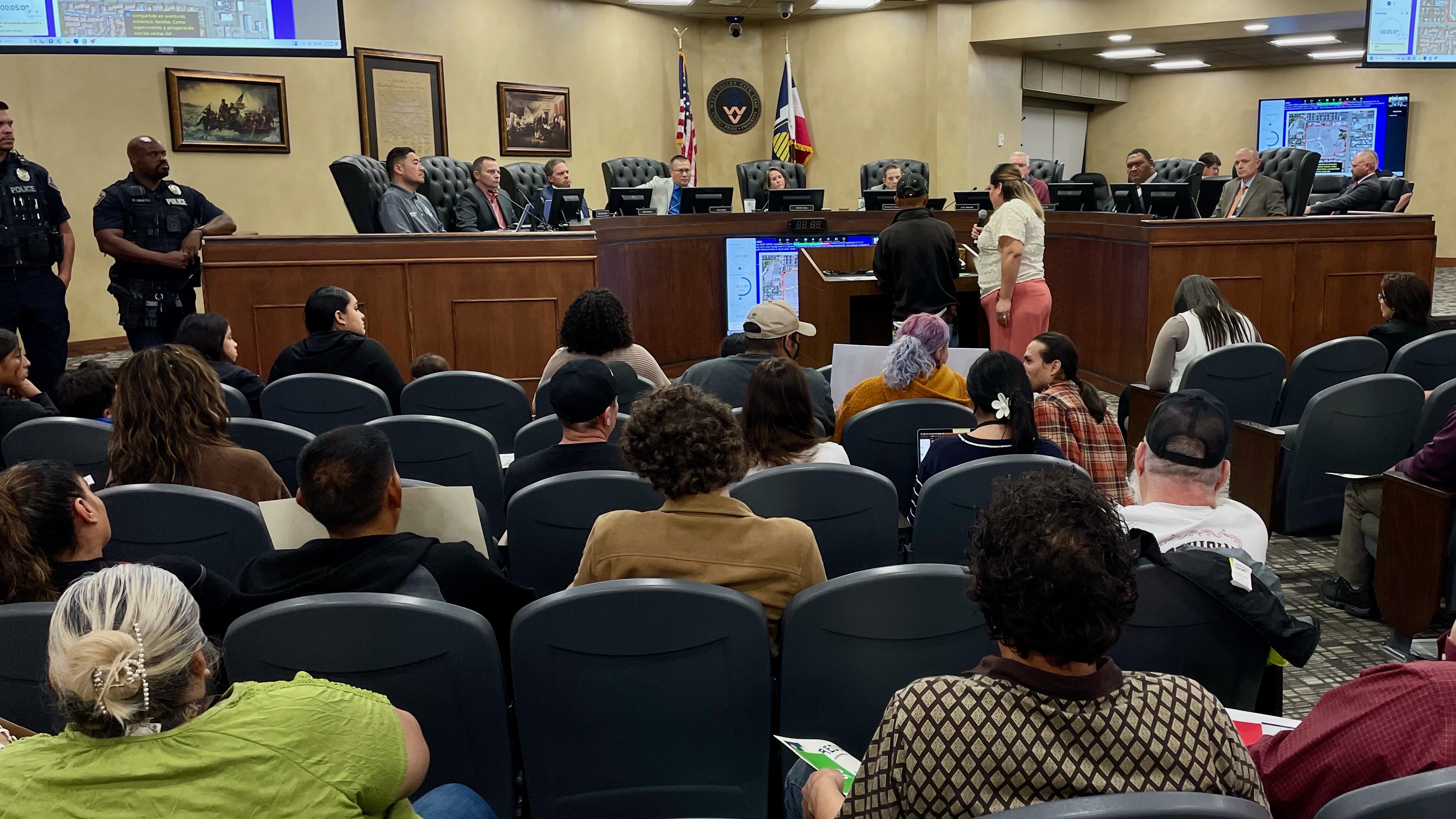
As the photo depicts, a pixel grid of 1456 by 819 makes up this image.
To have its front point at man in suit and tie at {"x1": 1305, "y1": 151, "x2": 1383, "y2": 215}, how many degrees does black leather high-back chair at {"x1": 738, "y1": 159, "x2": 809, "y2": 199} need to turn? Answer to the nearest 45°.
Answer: approximately 90° to its left

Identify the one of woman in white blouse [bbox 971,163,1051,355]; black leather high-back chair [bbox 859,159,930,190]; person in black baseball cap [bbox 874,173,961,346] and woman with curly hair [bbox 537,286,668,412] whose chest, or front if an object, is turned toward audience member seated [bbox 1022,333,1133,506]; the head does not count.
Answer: the black leather high-back chair

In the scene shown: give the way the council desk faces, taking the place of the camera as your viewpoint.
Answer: facing the viewer

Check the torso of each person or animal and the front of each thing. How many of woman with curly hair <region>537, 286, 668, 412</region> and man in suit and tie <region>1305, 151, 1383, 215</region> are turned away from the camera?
1

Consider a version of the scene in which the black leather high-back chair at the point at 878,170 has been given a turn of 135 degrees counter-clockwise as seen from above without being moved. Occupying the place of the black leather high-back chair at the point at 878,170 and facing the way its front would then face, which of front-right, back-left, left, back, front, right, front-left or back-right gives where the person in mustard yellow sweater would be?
back-right

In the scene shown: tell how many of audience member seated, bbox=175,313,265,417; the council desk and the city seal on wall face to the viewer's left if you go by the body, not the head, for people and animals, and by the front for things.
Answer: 0

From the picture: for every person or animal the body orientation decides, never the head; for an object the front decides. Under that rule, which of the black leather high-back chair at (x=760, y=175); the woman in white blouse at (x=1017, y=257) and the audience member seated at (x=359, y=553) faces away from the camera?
the audience member seated

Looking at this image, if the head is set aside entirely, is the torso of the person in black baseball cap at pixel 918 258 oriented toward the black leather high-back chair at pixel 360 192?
no

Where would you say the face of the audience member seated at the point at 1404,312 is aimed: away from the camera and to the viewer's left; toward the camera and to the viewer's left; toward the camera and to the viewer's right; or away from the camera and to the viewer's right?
away from the camera and to the viewer's left

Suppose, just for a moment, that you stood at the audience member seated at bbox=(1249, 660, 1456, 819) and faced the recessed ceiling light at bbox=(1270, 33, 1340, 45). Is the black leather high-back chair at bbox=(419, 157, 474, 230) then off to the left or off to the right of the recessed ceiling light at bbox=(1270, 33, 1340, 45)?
left

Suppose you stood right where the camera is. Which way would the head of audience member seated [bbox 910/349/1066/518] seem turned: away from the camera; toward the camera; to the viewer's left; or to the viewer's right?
away from the camera

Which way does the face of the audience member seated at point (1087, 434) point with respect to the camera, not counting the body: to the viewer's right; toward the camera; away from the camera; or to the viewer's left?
to the viewer's left

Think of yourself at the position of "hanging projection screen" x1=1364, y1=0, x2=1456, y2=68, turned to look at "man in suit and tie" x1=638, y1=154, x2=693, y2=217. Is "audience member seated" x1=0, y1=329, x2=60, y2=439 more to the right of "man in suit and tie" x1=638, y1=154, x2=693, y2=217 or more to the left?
left

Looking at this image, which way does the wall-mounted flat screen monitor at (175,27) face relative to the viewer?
toward the camera

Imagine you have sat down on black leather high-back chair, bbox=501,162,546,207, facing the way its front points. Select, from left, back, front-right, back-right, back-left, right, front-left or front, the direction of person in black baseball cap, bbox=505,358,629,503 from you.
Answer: front-right

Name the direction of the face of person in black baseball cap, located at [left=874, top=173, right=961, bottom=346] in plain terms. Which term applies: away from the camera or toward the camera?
away from the camera

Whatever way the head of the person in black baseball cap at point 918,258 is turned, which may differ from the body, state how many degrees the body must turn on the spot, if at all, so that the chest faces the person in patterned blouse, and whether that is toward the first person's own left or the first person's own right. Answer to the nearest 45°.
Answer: approximately 180°

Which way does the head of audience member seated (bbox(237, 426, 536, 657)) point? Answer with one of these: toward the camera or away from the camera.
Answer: away from the camera
